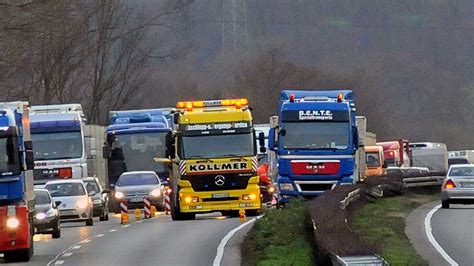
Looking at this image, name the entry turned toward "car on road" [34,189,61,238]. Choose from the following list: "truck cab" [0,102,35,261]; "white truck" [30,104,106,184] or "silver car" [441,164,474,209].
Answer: the white truck

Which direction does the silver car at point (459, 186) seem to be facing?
away from the camera

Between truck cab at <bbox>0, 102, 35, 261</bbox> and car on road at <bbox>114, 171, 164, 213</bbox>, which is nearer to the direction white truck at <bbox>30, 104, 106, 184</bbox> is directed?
the truck cab

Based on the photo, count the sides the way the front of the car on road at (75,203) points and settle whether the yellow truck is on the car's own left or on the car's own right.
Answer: on the car's own left

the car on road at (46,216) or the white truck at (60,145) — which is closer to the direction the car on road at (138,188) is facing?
the car on road

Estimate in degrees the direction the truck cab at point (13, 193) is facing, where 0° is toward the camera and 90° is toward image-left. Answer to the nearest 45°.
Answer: approximately 0°

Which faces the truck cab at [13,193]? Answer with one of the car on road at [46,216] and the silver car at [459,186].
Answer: the car on road

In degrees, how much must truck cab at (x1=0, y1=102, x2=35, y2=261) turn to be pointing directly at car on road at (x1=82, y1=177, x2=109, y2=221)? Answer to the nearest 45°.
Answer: approximately 180°

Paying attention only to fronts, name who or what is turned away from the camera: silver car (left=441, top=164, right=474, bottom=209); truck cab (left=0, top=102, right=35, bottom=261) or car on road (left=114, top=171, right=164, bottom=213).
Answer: the silver car
